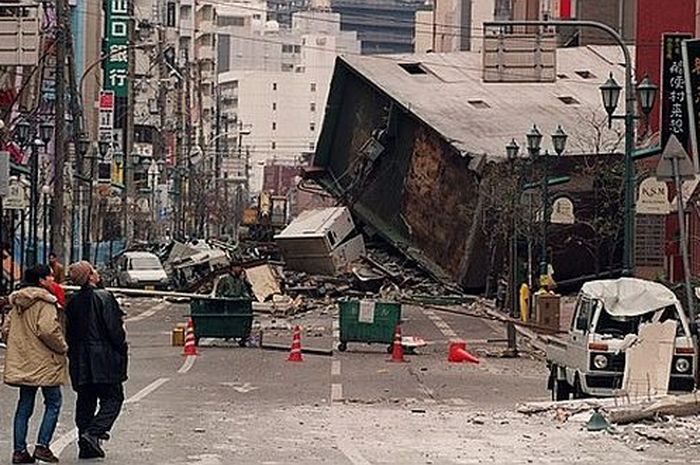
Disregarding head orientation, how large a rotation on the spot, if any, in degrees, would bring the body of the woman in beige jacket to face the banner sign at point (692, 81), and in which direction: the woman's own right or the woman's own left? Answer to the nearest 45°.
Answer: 0° — they already face it

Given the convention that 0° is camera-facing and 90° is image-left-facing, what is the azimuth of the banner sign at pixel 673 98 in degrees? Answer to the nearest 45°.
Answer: approximately 0°

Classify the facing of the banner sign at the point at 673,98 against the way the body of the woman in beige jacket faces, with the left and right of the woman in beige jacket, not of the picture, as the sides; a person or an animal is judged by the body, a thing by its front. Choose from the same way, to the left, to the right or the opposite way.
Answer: the opposite way

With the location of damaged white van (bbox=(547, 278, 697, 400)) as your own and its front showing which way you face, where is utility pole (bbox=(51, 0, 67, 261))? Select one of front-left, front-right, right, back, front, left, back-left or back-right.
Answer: back-right

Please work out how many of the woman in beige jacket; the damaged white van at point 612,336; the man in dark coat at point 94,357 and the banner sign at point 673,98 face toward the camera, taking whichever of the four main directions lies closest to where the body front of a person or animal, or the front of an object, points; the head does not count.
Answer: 2

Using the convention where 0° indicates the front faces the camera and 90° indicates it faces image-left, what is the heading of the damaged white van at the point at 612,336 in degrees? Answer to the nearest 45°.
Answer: approximately 0°

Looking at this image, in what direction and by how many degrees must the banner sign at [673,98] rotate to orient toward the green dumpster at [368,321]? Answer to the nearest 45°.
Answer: approximately 45° to its right

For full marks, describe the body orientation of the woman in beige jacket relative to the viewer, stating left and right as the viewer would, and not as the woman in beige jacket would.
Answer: facing away from the viewer and to the right of the viewer

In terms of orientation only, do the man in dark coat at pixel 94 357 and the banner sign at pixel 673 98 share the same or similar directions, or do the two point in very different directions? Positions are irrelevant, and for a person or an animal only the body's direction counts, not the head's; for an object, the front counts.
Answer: very different directions
